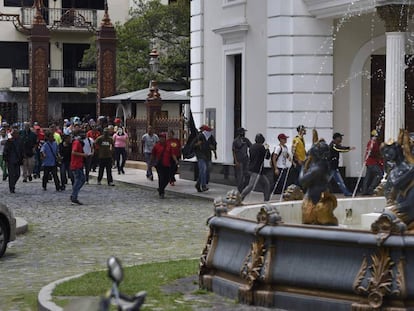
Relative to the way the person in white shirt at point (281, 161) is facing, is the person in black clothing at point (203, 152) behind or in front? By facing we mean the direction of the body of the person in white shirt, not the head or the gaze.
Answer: behind

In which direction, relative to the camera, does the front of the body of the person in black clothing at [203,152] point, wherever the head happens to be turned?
toward the camera

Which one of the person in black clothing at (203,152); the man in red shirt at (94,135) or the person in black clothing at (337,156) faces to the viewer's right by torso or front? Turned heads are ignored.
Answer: the person in black clothing at (337,156)

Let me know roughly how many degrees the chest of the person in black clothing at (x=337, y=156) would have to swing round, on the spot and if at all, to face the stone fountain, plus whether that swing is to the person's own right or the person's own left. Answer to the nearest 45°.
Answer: approximately 90° to the person's own right

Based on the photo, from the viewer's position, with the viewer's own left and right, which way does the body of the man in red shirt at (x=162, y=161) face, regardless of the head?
facing the viewer

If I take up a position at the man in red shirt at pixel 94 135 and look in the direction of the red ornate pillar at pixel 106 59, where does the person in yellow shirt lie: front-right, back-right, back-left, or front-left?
back-right
